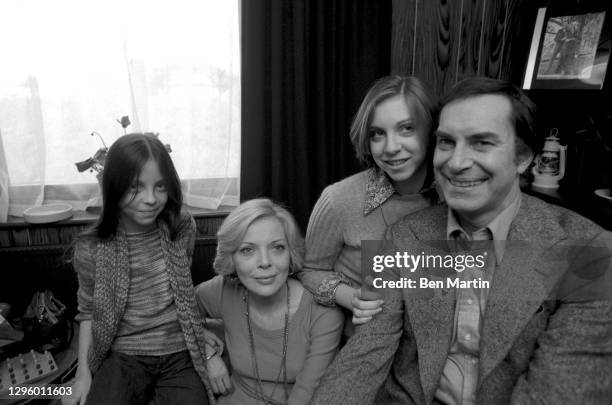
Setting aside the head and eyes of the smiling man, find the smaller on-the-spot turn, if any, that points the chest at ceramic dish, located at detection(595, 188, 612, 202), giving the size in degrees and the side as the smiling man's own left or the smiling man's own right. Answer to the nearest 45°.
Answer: approximately 180°

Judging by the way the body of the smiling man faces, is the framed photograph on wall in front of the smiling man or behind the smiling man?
behind

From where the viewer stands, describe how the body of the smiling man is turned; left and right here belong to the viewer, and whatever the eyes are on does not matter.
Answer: facing the viewer and to the left of the viewer

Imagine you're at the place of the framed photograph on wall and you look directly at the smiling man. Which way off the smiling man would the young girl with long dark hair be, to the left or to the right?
right

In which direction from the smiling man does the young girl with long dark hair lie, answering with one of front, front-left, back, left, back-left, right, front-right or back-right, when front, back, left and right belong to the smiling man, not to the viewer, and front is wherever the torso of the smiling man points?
front-right
